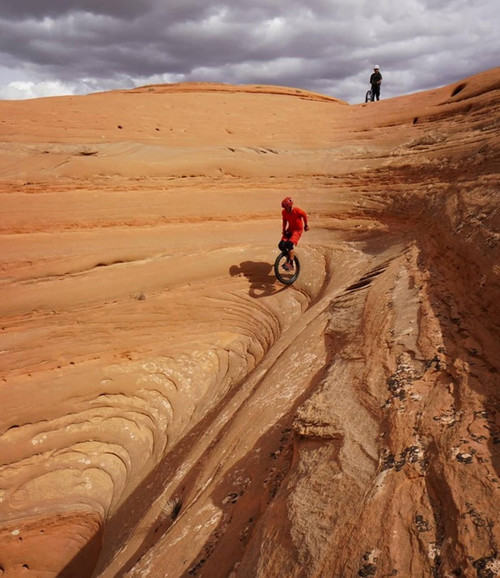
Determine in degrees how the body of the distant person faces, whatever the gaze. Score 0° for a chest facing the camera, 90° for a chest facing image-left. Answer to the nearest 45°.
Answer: approximately 0°

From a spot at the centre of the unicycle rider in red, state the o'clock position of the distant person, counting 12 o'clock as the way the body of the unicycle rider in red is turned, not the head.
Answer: The distant person is roughly at 5 o'clock from the unicycle rider in red.

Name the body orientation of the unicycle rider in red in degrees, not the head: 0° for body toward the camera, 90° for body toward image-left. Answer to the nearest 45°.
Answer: approximately 45°
